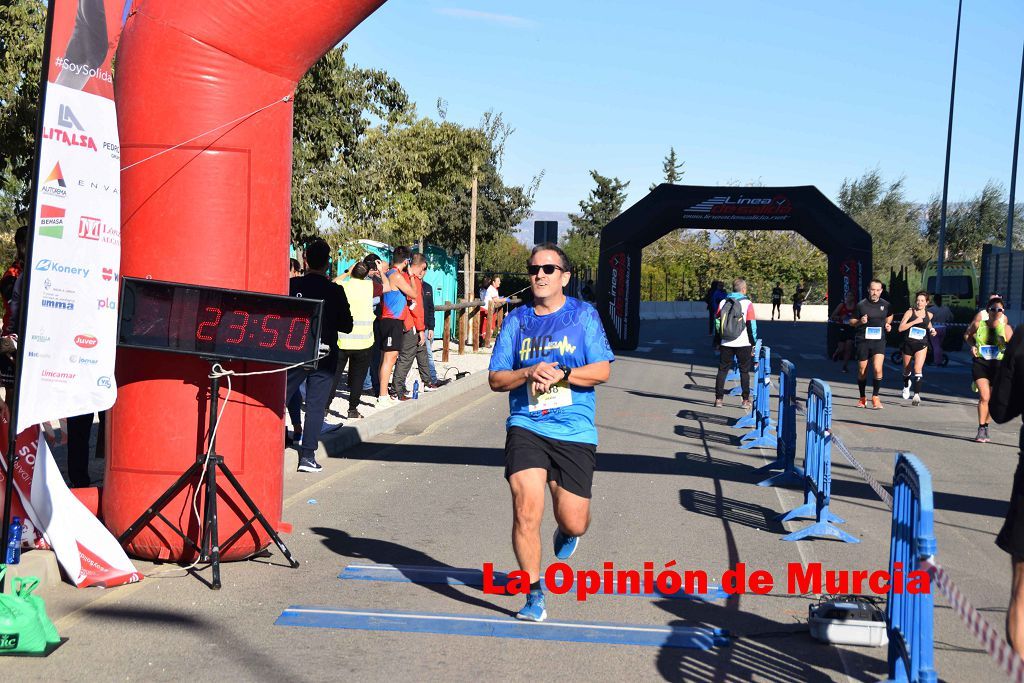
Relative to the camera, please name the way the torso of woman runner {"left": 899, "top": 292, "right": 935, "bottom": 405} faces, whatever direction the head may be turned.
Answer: toward the camera

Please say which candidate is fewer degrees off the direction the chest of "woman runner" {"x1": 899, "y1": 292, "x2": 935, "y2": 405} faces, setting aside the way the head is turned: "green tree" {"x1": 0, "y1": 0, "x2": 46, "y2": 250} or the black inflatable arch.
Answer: the green tree

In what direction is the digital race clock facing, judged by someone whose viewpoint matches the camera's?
facing the viewer

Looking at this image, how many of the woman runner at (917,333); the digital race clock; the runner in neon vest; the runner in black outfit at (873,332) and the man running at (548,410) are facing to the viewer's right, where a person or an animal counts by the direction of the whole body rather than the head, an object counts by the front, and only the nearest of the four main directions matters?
0

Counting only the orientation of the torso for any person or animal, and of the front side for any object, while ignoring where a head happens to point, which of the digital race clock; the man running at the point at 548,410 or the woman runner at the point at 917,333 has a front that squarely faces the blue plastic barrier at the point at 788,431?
the woman runner

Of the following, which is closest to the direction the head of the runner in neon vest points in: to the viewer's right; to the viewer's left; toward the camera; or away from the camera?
toward the camera

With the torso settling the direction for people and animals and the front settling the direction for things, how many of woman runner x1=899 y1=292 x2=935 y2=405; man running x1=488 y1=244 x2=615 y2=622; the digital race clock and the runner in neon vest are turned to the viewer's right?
0

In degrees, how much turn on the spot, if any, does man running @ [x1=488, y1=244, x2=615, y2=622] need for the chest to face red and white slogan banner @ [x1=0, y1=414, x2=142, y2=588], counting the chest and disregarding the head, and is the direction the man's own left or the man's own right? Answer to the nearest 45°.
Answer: approximately 90° to the man's own right

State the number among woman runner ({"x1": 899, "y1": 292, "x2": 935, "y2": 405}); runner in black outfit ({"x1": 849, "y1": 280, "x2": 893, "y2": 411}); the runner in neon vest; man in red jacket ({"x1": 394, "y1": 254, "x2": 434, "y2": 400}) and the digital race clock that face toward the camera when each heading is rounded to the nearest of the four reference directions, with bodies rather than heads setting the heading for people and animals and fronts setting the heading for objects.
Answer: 4

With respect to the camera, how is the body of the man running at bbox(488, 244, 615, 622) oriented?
toward the camera

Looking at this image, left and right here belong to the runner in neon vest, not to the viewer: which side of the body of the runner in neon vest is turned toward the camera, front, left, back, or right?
front

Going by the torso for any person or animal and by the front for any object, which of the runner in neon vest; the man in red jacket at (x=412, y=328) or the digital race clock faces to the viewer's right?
the man in red jacket

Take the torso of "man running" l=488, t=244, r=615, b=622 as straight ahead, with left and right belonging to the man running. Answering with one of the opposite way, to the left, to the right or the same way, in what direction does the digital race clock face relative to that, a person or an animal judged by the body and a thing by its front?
the same way

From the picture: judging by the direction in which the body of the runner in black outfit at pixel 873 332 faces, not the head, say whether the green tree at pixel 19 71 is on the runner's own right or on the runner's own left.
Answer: on the runner's own right

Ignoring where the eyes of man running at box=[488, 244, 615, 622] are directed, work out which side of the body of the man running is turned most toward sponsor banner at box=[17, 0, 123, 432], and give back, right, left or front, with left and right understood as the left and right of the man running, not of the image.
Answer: right

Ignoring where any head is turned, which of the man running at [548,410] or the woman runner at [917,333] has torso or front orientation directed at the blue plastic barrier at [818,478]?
the woman runner

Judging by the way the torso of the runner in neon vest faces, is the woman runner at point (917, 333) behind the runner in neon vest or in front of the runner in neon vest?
behind

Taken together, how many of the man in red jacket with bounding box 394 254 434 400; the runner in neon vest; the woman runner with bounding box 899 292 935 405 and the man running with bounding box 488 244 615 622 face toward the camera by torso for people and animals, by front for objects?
3

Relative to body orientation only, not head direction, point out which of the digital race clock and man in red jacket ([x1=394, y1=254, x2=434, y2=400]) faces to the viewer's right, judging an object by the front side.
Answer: the man in red jacket

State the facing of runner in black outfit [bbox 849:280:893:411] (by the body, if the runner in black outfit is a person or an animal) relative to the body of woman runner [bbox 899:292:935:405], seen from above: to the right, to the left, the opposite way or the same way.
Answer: the same way
